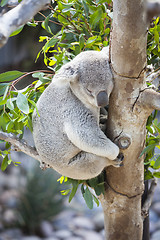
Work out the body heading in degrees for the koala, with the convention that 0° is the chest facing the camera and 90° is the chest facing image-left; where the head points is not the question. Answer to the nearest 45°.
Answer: approximately 270°
